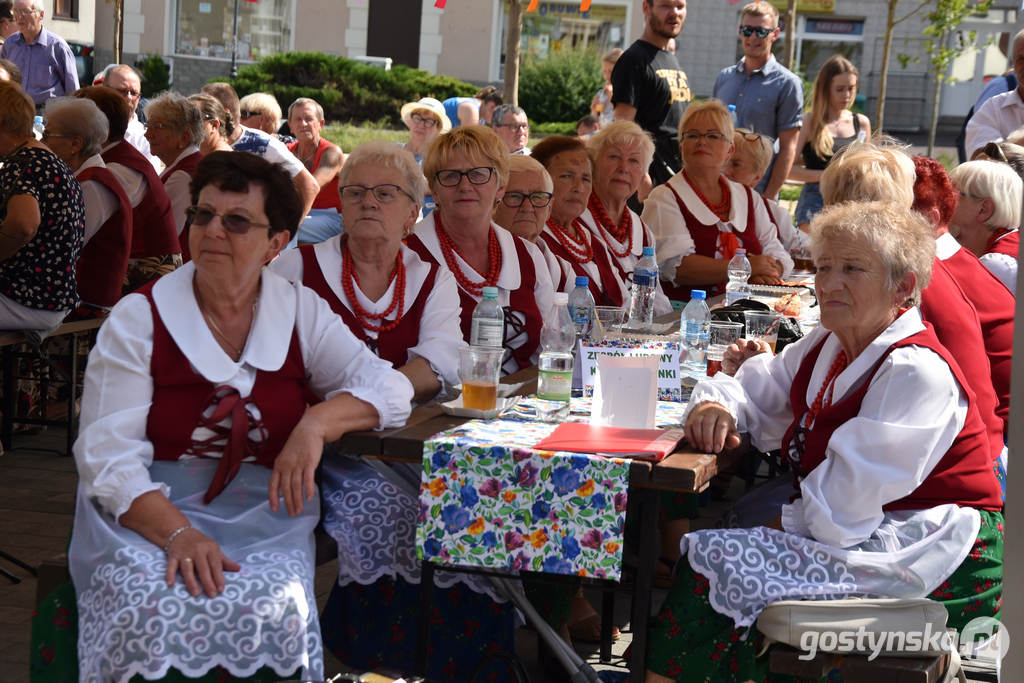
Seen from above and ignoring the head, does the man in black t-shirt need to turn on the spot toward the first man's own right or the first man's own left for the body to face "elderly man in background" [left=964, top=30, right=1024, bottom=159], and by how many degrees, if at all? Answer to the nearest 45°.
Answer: approximately 45° to the first man's own left

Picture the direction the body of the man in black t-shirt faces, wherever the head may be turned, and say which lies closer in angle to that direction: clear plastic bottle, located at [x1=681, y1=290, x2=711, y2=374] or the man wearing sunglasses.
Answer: the clear plastic bottle

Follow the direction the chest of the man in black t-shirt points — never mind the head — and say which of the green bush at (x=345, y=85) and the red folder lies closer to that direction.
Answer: the red folder

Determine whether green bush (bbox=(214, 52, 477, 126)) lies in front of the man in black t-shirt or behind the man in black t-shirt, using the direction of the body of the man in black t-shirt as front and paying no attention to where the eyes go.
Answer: behind

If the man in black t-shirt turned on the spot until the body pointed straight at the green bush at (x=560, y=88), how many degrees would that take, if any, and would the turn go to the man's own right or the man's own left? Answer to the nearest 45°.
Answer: approximately 135° to the man's own left

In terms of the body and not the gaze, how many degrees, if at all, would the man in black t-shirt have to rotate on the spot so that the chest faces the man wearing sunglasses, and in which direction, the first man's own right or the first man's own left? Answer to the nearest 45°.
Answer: approximately 90° to the first man's own left

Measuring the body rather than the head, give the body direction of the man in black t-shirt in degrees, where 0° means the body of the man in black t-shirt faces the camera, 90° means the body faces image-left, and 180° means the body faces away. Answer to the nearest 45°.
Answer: approximately 315°

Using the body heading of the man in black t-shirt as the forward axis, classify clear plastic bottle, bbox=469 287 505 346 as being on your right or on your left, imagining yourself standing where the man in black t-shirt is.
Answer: on your right

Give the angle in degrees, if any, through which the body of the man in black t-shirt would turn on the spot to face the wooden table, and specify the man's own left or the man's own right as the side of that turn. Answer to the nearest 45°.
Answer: approximately 45° to the man's own right

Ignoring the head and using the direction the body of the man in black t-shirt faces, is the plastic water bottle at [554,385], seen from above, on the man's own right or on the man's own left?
on the man's own right

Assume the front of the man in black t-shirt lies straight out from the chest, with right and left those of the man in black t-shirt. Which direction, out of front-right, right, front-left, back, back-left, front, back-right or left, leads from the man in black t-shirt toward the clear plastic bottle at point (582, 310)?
front-right

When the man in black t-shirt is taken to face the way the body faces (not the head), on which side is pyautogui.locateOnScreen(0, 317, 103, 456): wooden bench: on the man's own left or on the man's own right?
on the man's own right
